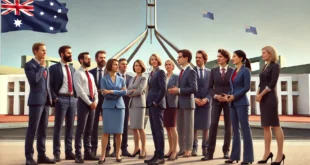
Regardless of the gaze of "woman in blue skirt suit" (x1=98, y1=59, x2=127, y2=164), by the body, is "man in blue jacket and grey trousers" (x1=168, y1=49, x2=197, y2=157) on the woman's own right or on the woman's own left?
on the woman's own left

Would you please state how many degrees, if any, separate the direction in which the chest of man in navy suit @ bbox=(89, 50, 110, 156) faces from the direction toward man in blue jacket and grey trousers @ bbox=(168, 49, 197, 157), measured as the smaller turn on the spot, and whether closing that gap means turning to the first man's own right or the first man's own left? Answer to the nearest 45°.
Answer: approximately 90° to the first man's own left

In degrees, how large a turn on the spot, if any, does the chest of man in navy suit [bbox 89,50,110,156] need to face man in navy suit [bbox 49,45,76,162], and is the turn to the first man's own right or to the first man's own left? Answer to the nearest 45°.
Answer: approximately 45° to the first man's own right

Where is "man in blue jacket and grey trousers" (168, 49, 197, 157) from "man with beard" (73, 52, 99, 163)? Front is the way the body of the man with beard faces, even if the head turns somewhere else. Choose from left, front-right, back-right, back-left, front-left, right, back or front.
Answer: front-left
